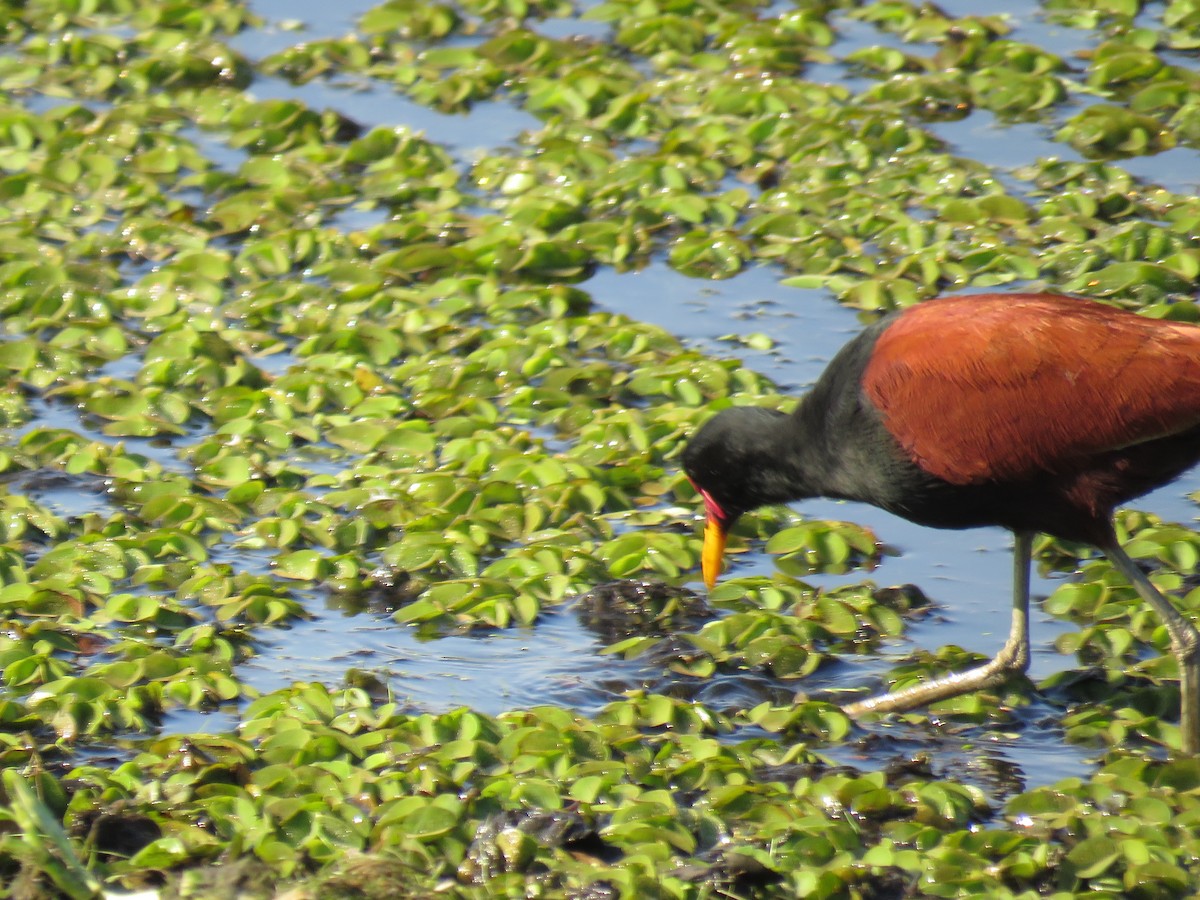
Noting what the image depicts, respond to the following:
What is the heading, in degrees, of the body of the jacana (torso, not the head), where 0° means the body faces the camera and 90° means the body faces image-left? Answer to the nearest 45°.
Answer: approximately 90°

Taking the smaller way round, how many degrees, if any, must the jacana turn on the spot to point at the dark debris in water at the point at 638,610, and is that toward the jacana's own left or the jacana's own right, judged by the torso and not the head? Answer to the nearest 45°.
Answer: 0° — it already faces it
